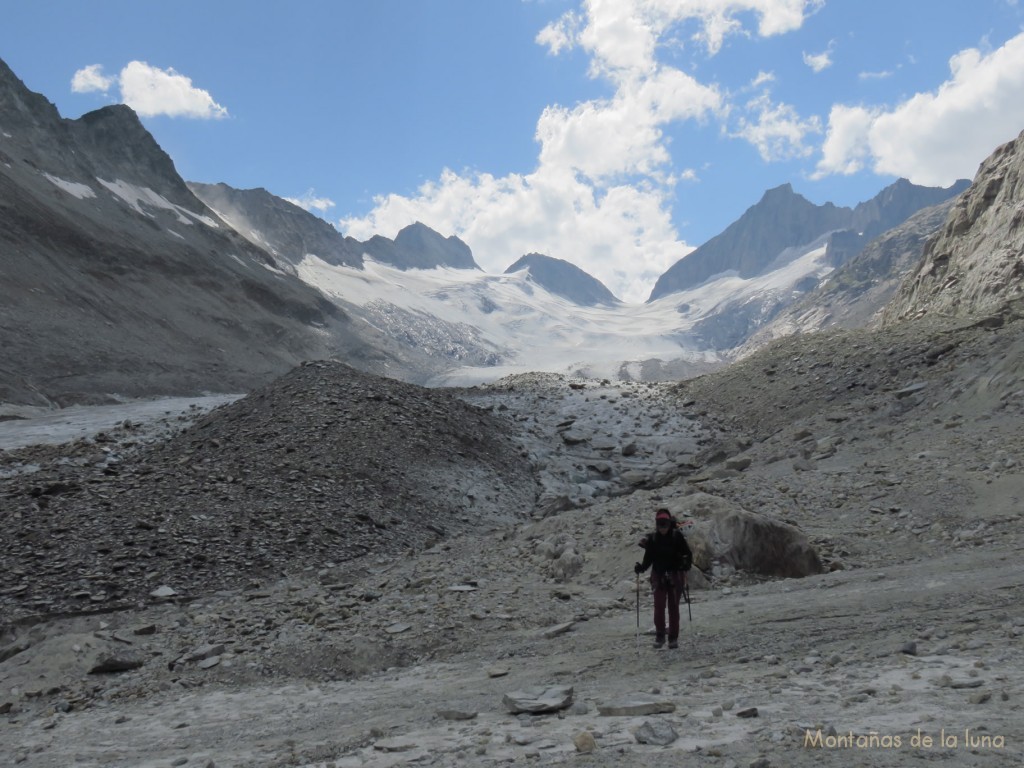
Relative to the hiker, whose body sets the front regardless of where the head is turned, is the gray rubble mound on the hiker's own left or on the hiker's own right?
on the hiker's own right

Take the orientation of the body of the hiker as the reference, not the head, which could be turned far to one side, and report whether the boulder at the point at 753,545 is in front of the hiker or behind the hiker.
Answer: behind

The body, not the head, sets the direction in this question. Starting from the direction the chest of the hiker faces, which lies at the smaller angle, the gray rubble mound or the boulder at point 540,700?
the boulder

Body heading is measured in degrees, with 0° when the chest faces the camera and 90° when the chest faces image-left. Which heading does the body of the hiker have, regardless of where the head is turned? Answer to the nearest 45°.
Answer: approximately 0°

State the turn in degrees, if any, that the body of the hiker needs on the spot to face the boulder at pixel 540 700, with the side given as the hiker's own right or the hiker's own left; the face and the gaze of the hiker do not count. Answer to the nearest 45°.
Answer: approximately 45° to the hiker's own right
